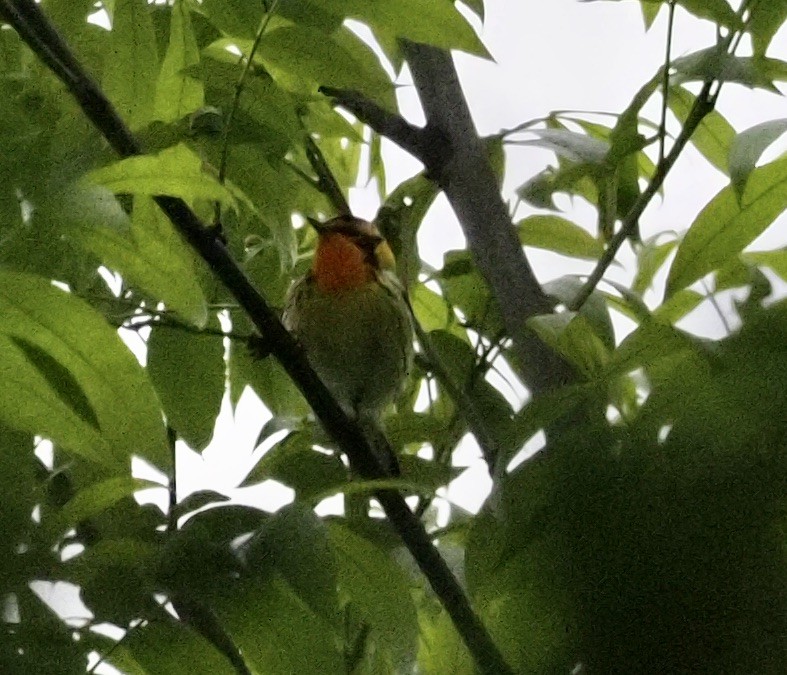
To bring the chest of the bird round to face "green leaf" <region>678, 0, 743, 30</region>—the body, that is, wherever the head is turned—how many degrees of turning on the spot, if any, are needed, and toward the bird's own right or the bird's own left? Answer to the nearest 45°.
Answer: approximately 45° to the bird's own left

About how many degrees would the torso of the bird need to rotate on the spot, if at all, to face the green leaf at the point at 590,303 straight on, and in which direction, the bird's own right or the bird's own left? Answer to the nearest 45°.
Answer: approximately 45° to the bird's own left
